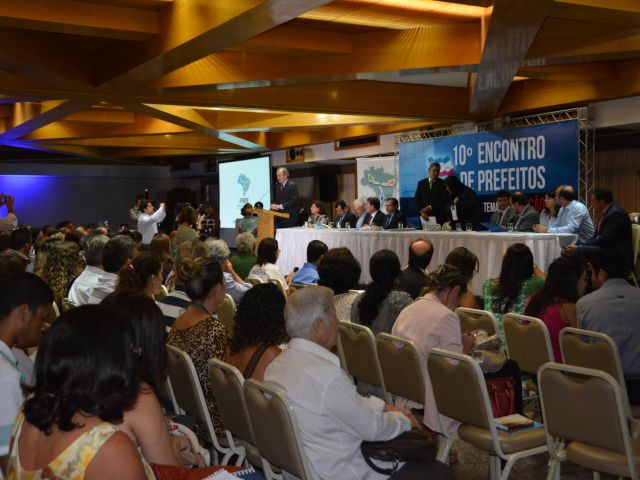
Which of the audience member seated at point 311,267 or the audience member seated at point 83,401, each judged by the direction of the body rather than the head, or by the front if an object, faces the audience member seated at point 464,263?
the audience member seated at point 83,401

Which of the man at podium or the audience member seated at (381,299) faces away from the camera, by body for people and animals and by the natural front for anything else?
the audience member seated

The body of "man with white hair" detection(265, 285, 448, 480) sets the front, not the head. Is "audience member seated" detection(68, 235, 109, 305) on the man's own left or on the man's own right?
on the man's own left

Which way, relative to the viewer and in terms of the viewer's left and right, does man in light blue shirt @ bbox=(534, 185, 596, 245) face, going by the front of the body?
facing to the left of the viewer

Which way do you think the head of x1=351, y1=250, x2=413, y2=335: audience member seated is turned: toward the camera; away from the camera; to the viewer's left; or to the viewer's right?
away from the camera

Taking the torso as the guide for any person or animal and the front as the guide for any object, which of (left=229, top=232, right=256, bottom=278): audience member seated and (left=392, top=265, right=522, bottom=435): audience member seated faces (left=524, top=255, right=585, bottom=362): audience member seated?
(left=392, top=265, right=522, bottom=435): audience member seated

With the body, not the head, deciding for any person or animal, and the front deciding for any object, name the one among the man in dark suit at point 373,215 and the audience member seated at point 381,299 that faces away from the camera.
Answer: the audience member seated

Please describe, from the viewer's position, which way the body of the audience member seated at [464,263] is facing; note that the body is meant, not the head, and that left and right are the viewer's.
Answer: facing away from the viewer and to the right of the viewer

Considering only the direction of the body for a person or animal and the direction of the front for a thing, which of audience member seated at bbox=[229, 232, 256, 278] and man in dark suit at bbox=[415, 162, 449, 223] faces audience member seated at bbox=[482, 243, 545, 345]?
the man in dark suit

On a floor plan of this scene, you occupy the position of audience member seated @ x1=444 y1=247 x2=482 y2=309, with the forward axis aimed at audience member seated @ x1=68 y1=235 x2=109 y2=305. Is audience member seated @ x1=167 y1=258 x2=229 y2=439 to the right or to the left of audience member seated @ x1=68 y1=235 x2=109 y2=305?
left

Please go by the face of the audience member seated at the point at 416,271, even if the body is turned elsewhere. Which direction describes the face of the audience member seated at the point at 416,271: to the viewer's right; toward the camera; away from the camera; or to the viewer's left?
away from the camera
